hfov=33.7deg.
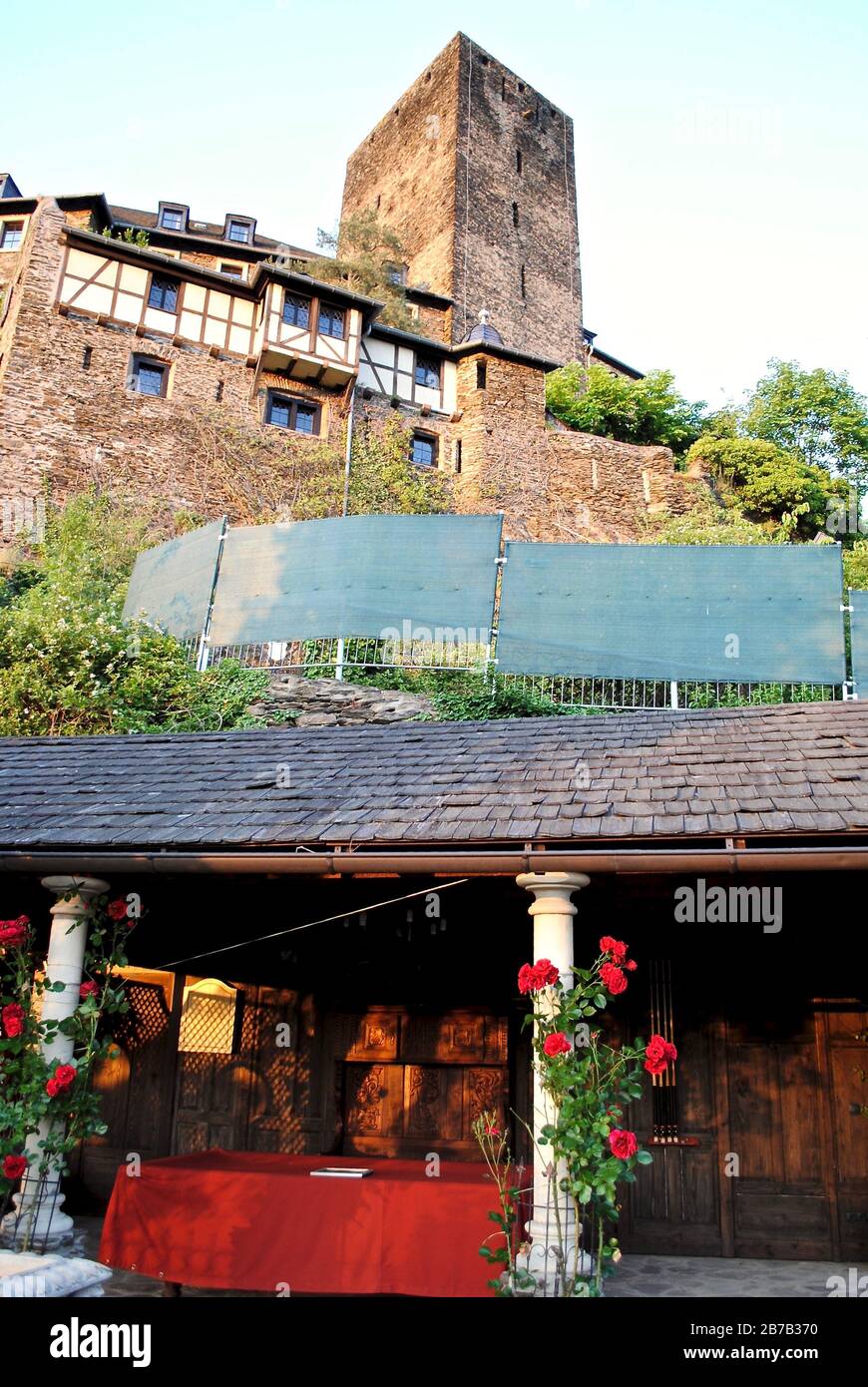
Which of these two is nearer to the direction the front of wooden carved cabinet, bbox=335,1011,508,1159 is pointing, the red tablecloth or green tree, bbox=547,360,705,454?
the red tablecloth

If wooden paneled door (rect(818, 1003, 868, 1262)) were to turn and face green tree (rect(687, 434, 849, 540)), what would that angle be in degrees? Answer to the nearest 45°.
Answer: approximately 180°

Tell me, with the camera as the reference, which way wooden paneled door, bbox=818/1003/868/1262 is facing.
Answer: facing the viewer

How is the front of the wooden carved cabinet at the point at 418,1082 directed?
toward the camera

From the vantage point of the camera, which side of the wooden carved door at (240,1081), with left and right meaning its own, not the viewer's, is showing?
front

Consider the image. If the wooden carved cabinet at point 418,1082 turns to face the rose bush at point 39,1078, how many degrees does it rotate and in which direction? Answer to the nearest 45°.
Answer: approximately 45° to its right

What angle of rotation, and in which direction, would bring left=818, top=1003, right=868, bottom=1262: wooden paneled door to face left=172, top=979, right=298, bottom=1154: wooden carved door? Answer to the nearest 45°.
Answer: approximately 90° to its right

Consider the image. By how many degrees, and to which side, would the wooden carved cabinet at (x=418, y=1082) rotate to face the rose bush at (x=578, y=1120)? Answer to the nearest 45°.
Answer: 0° — it already faces it

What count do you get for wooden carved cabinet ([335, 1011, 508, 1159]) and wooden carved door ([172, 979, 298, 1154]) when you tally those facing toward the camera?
2

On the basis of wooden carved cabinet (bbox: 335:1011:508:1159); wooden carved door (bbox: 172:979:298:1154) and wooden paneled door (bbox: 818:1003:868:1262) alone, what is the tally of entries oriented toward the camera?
3

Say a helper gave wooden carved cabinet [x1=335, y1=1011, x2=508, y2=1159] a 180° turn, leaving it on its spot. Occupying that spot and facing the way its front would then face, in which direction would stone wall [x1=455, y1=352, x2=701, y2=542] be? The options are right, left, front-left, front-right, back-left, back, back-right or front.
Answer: front
